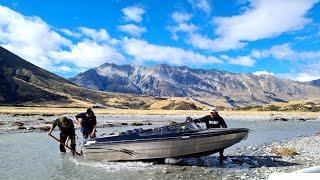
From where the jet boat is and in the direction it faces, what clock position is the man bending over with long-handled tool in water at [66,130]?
The man bending over with long-handled tool in water is roughly at 7 o'clock from the jet boat.

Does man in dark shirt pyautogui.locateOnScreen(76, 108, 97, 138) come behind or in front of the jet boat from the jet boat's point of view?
behind

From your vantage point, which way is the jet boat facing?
to the viewer's right

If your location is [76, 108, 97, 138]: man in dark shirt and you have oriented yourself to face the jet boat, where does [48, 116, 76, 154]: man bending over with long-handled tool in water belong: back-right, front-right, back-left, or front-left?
back-right

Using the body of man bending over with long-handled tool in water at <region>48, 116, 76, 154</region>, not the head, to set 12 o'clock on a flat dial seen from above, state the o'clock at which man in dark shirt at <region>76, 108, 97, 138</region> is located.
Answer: The man in dark shirt is roughly at 8 o'clock from the man bending over with long-handled tool in water.
